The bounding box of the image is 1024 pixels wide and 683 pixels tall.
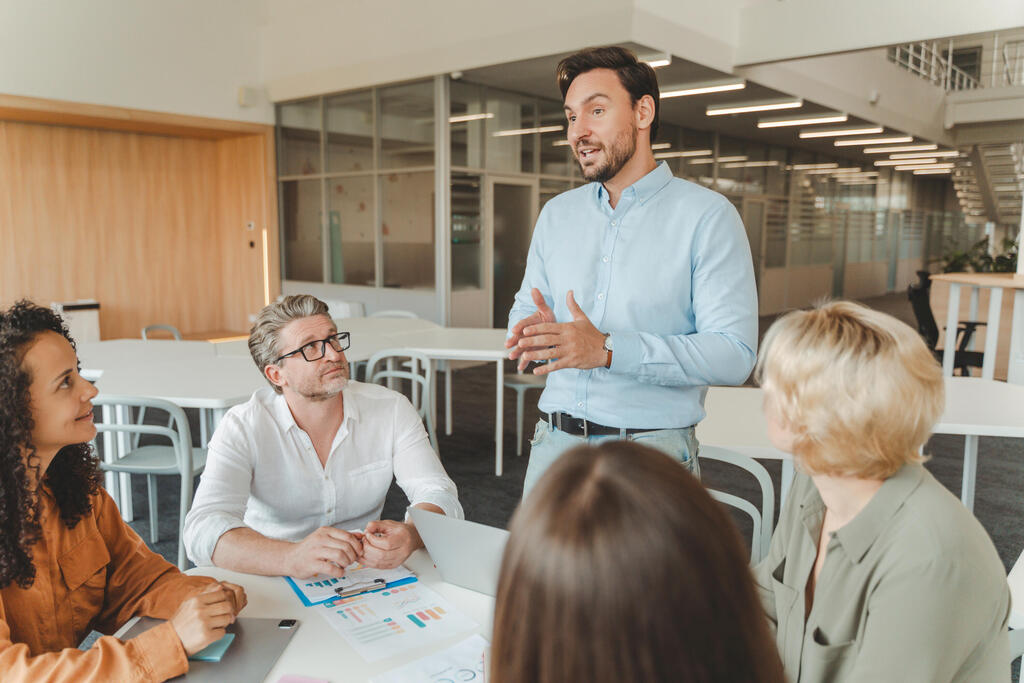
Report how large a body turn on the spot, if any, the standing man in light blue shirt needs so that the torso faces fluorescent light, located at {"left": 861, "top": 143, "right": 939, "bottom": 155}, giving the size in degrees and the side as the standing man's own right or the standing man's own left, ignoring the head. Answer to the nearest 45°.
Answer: approximately 135° to the standing man's own right

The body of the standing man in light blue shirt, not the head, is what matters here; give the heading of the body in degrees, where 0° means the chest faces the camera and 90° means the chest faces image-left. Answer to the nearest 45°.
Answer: approximately 45°

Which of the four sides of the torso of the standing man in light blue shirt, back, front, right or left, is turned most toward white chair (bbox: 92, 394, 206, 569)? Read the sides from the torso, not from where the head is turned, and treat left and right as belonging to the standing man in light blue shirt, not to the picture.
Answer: right

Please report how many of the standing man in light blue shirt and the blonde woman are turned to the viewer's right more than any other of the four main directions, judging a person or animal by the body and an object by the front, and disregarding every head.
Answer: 0

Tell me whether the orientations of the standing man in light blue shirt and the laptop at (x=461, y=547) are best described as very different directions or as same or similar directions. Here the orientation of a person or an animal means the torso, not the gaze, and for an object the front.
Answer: very different directions

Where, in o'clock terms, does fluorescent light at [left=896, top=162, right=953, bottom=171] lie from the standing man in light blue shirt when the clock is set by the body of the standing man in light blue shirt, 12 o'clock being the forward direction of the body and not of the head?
The fluorescent light is roughly at 5 o'clock from the standing man in light blue shirt.

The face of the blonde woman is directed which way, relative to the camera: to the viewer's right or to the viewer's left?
to the viewer's left

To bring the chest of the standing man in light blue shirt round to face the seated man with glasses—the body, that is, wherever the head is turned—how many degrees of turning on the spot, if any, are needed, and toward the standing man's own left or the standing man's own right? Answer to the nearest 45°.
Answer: approximately 45° to the standing man's own right

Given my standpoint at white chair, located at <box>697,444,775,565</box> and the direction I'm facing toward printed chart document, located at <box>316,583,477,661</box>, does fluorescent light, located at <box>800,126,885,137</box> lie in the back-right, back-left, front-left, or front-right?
back-right

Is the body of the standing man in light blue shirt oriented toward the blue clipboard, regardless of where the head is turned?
yes

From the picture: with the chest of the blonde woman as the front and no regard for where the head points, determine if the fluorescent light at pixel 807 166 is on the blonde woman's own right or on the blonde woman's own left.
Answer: on the blonde woman's own right

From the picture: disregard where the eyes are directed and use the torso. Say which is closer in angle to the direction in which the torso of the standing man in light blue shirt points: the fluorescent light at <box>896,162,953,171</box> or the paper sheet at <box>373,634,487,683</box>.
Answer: the paper sheet

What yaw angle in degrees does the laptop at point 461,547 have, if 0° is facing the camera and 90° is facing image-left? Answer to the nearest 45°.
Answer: approximately 225°
